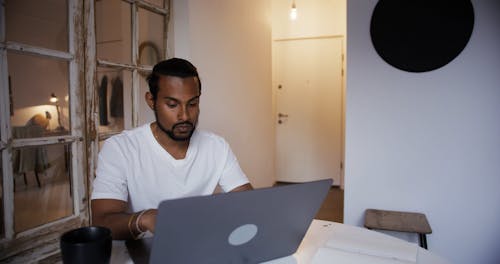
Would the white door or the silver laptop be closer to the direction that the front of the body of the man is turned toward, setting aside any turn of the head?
the silver laptop

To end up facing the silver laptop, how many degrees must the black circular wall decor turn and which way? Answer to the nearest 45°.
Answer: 0° — it already faces it

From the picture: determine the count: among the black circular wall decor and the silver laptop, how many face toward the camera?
1

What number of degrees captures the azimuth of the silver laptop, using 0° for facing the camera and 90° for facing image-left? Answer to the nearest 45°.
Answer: approximately 135°

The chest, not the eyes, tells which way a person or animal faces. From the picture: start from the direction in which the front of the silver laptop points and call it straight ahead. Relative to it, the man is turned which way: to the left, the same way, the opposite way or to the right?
the opposite way

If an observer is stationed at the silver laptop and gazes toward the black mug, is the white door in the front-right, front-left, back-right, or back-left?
back-right

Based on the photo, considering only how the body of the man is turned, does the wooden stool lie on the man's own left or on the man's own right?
on the man's own left

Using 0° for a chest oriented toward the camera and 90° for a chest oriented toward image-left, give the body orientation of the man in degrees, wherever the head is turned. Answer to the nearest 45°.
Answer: approximately 315°

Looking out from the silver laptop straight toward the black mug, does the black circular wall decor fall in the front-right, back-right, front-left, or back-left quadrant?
back-right

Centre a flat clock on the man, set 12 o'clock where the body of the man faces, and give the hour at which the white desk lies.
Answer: The white desk is roughly at 12 o'clock from the man.
